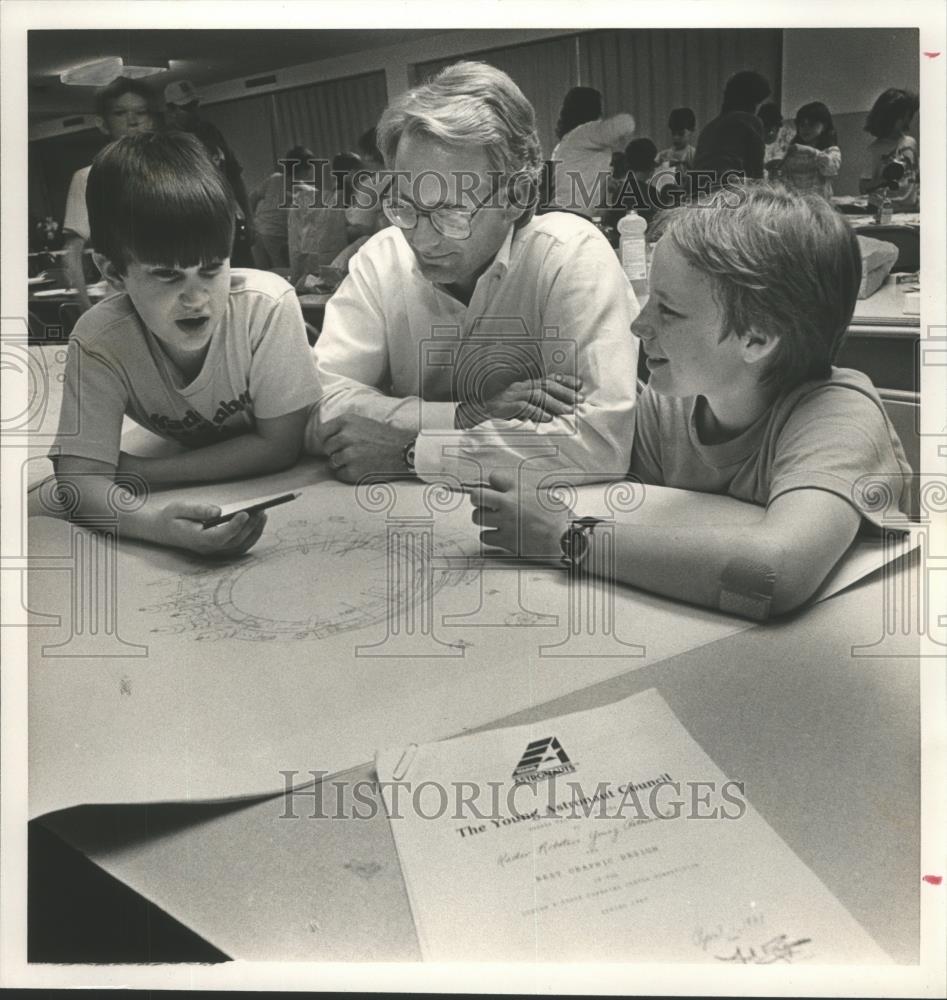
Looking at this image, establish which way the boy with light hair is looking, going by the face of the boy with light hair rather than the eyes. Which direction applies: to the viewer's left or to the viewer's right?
to the viewer's left

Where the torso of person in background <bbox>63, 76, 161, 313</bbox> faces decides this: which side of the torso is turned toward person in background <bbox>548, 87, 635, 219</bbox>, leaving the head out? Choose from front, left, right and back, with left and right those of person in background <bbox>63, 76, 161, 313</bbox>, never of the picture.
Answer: left

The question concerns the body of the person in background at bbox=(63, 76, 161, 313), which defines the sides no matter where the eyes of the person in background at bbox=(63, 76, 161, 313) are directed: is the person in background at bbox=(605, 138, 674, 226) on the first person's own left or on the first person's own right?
on the first person's own left

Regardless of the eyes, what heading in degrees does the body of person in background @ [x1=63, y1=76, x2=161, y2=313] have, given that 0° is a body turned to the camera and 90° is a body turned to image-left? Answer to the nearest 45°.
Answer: approximately 0°

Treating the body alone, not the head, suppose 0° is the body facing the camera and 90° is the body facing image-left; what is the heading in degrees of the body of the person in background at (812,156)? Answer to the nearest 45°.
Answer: approximately 45°
